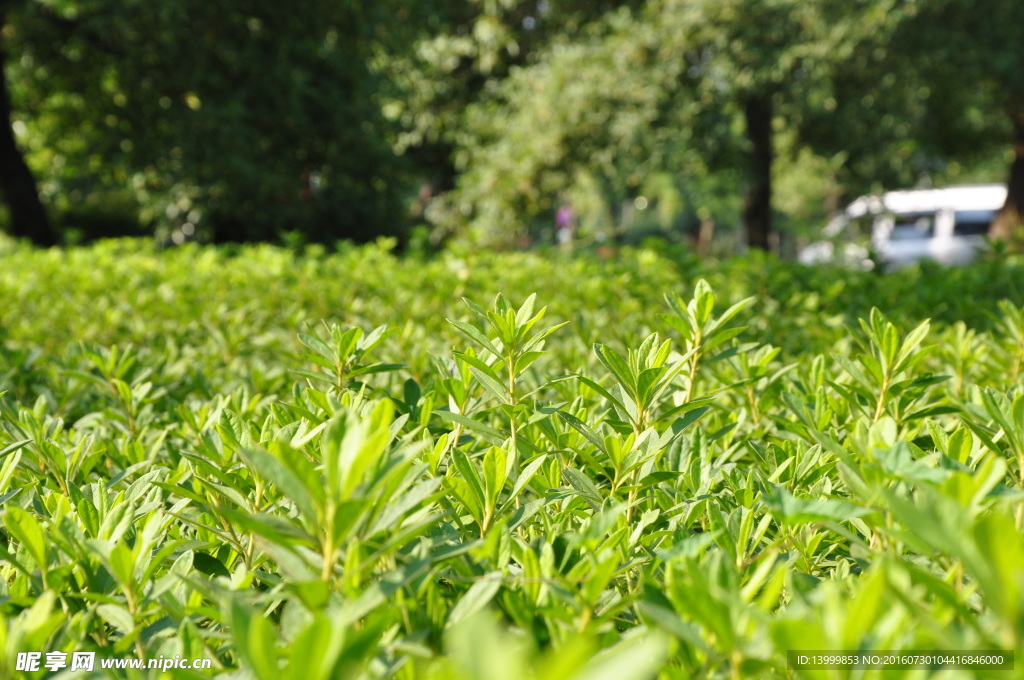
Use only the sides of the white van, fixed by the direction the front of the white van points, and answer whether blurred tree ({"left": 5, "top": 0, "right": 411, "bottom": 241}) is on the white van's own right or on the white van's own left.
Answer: on the white van's own left

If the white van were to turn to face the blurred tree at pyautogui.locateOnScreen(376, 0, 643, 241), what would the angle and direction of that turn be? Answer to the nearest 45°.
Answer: approximately 45° to its left

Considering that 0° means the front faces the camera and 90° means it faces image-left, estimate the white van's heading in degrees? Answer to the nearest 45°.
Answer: approximately 90°
